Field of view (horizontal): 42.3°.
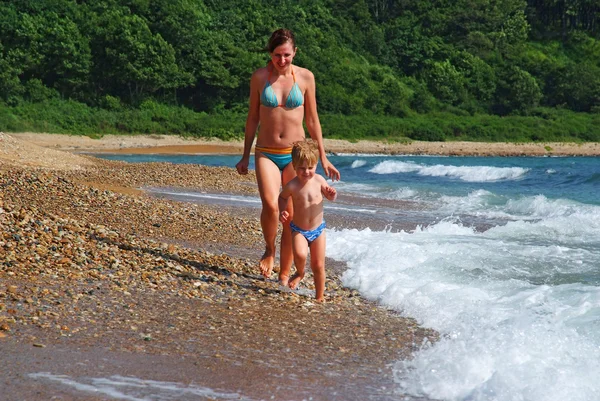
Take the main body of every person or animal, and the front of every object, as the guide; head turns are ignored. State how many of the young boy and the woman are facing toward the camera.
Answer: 2

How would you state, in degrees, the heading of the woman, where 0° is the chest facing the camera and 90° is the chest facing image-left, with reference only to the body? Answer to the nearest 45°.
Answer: approximately 0°

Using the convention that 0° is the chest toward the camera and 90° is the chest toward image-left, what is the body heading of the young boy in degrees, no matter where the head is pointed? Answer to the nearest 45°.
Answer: approximately 0°
